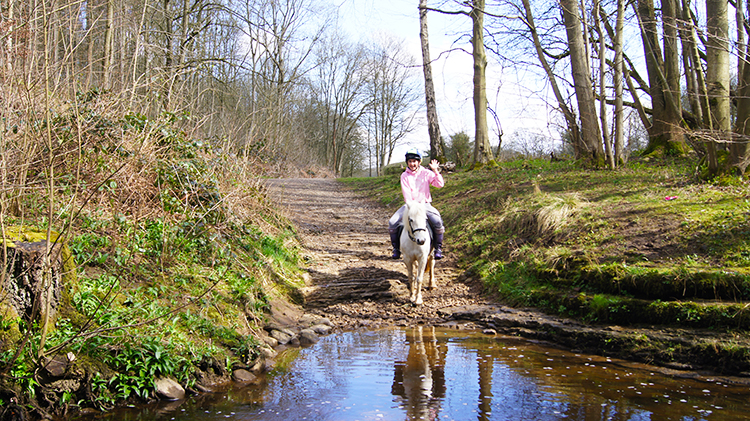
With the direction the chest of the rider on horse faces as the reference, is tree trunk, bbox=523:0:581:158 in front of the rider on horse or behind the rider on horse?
behind

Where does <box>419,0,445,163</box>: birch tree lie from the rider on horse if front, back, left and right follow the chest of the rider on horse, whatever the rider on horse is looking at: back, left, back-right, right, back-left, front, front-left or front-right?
back

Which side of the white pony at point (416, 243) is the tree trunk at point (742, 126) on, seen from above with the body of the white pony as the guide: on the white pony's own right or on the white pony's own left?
on the white pony's own left

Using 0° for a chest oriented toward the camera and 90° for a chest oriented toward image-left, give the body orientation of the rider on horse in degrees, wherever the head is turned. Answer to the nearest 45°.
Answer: approximately 0°

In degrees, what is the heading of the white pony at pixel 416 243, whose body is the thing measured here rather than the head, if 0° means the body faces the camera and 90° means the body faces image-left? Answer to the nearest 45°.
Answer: approximately 0°

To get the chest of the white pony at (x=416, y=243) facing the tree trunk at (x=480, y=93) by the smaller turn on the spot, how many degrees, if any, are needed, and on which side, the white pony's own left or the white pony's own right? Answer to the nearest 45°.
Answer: approximately 180°
